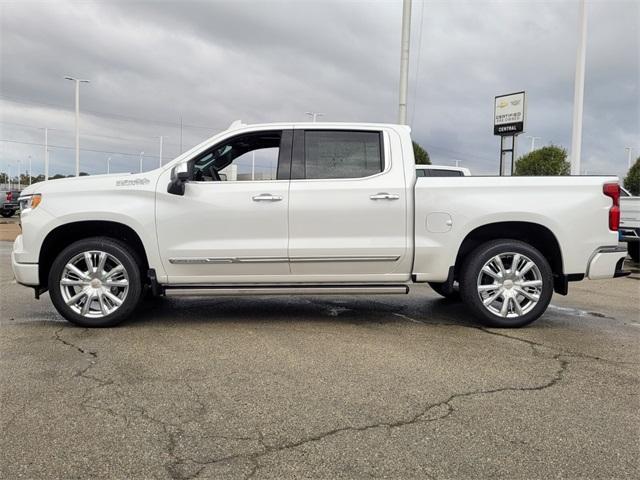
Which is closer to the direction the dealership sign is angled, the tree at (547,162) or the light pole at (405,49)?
the light pole

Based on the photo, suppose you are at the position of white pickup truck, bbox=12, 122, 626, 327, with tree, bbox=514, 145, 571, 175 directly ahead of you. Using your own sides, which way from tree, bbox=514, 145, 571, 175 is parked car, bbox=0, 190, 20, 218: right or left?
left

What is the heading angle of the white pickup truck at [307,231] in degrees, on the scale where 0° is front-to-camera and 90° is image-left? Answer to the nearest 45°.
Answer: approximately 90°

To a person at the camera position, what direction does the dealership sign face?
facing the viewer and to the left of the viewer

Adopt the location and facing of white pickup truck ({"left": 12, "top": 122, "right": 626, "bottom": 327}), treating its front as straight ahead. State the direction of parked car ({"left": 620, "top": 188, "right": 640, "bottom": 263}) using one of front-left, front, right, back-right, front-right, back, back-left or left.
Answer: back-right

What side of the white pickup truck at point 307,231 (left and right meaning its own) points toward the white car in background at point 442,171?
right

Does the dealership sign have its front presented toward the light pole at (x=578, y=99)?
no

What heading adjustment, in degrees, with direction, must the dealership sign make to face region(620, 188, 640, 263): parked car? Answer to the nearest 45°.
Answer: approximately 45° to its left

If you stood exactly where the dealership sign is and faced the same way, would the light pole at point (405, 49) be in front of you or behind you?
in front

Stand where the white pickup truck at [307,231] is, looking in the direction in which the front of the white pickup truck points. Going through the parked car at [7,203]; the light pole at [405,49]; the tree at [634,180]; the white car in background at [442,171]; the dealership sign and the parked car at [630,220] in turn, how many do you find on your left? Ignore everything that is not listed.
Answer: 0

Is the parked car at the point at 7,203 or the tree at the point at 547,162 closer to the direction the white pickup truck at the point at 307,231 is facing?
the parked car

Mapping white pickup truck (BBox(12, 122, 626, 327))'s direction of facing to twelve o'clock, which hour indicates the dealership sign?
The dealership sign is roughly at 4 o'clock from the white pickup truck.

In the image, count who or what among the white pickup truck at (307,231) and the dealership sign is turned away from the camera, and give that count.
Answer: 0
